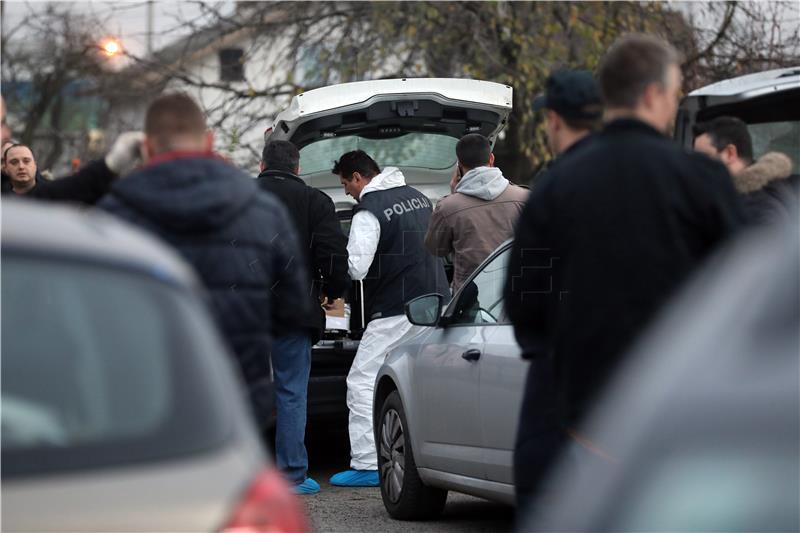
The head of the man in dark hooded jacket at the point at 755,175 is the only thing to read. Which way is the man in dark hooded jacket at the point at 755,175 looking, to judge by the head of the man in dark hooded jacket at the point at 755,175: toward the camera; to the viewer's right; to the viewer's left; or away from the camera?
to the viewer's left

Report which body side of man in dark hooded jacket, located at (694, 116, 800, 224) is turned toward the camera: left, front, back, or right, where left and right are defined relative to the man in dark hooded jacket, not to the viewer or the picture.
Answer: left

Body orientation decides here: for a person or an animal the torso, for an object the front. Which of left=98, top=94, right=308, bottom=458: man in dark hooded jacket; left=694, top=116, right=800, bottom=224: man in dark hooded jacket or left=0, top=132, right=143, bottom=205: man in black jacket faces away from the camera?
left=98, top=94, right=308, bottom=458: man in dark hooded jacket

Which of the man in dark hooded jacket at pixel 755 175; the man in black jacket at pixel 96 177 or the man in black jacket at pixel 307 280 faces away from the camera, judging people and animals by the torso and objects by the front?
the man in black jacket at pixel 307 280

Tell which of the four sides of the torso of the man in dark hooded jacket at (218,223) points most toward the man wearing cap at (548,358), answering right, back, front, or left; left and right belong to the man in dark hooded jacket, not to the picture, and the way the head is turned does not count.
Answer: right

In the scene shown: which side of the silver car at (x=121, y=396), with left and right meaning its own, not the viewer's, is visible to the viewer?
back

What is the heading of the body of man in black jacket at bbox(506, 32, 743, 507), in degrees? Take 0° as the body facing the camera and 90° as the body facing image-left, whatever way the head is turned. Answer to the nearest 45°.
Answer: approximately 225°

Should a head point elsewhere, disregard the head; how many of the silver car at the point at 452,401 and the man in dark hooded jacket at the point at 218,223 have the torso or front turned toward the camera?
0

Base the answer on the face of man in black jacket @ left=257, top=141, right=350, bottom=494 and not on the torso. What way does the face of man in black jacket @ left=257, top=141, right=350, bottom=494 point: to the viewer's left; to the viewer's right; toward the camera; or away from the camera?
away from the camera

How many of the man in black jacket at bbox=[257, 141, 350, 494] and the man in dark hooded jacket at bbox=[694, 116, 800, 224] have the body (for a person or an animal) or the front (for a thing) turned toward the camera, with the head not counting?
0

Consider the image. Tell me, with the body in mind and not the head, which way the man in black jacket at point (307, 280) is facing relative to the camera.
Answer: away from the camera

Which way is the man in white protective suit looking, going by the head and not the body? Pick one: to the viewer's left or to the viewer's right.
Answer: to the viewer's left

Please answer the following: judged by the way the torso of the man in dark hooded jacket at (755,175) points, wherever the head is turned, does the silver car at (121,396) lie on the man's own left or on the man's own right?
on the man's own left

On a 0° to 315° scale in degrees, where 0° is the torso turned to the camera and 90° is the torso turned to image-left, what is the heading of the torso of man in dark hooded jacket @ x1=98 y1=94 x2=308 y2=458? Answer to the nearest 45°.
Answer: approximately 180°

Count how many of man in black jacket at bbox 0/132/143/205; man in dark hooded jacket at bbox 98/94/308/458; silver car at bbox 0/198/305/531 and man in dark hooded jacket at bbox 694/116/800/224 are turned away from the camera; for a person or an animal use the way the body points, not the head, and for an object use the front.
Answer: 2

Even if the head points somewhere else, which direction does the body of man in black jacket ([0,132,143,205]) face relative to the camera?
toward the camera
